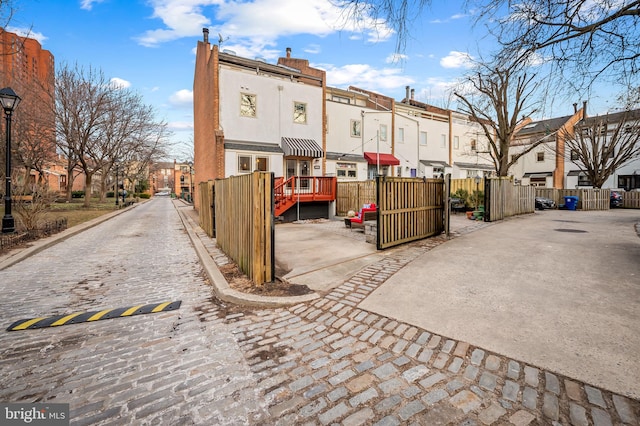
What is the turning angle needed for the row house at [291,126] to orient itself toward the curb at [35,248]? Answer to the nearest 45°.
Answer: approximately 45° to its right

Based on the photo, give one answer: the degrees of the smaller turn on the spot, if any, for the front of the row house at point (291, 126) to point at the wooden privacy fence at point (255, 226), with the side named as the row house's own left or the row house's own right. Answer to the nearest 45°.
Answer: approximately 45° to the row house's own right

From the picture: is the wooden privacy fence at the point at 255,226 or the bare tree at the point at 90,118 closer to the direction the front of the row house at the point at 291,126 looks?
the wooden privacy fence

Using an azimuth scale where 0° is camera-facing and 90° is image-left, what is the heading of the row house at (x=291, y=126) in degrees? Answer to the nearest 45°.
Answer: approximately 315°

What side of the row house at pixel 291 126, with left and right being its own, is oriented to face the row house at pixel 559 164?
left

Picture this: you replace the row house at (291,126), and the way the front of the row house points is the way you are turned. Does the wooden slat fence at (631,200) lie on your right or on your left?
on your left

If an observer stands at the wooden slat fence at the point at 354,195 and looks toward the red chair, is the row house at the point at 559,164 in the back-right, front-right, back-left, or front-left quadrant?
back-left

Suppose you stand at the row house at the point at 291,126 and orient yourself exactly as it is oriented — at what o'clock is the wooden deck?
The wooden deck is roughly at 1 o'clock from the row house.
